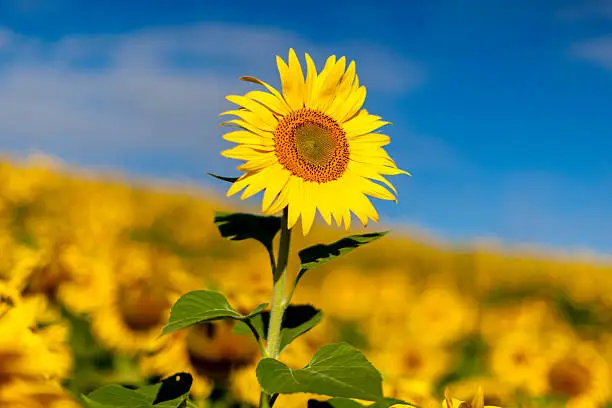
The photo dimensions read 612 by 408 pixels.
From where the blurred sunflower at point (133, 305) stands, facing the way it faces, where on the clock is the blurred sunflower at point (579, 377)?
the blurred sunflower at point (579, 377) is roughly at 9 o'clock from the blurred sunflower at point (133, 305).

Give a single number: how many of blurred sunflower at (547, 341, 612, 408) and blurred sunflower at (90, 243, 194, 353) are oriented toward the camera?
2

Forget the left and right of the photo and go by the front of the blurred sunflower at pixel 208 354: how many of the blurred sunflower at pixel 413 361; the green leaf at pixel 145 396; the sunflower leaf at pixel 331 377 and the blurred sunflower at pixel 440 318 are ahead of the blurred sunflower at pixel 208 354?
2

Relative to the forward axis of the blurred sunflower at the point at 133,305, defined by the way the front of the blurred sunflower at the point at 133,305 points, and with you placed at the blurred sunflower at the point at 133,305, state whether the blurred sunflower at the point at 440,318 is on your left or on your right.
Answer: on your left

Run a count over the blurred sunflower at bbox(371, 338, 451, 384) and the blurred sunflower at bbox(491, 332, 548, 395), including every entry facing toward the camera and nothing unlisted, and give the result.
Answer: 2

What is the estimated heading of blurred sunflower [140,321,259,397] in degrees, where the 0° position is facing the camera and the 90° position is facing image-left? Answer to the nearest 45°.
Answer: approximately 0°

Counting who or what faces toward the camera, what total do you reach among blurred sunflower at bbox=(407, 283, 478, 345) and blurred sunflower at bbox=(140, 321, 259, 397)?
2
